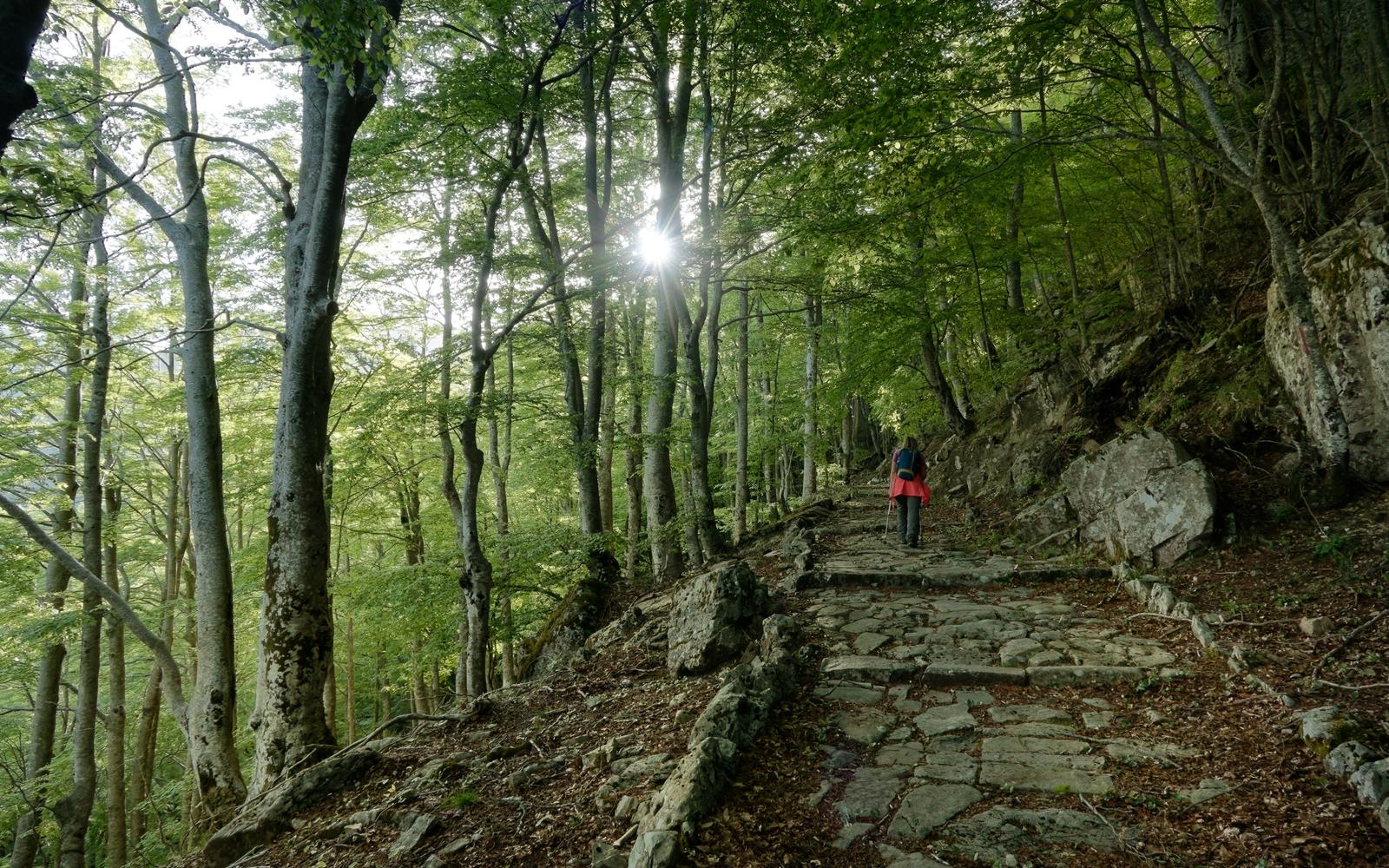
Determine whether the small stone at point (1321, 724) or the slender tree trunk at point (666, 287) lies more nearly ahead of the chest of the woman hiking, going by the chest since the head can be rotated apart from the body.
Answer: the slender tree trunk

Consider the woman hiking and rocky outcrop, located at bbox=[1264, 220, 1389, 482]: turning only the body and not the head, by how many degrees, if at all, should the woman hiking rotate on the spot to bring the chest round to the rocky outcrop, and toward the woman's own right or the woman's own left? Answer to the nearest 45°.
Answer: approximately 135° to the woman's own right

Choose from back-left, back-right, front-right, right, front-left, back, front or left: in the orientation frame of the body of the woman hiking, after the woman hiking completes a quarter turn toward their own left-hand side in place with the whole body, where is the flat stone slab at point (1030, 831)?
left

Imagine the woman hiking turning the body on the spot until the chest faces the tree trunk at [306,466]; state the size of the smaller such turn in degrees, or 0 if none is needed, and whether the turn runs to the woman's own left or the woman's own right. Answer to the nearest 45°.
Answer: approximately 135° to the woman's own left

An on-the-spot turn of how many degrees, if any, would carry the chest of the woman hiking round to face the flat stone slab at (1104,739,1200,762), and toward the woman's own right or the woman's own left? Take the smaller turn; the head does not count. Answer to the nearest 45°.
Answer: approximately 180°

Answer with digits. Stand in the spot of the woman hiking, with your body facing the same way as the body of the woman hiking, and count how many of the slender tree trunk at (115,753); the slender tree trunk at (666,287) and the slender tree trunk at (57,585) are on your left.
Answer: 3

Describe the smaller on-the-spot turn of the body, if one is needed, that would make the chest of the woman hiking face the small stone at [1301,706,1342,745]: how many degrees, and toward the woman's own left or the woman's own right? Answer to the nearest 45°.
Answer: approximately 180°

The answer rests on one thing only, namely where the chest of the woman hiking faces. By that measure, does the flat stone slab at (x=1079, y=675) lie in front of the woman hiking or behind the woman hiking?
behind

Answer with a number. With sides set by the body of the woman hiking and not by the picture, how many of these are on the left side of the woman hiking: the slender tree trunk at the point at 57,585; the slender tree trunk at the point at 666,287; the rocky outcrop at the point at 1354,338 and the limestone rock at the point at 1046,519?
2

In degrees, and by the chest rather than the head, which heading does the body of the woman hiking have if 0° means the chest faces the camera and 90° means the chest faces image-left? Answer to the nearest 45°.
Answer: approximately 180°

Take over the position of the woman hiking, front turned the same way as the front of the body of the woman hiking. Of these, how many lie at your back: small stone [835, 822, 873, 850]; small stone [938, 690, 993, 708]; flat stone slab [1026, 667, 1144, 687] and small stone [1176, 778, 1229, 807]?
4

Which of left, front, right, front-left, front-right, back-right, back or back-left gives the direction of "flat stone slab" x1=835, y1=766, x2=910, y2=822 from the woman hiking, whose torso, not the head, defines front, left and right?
back

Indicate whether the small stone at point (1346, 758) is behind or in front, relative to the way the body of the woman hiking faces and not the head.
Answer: behind
